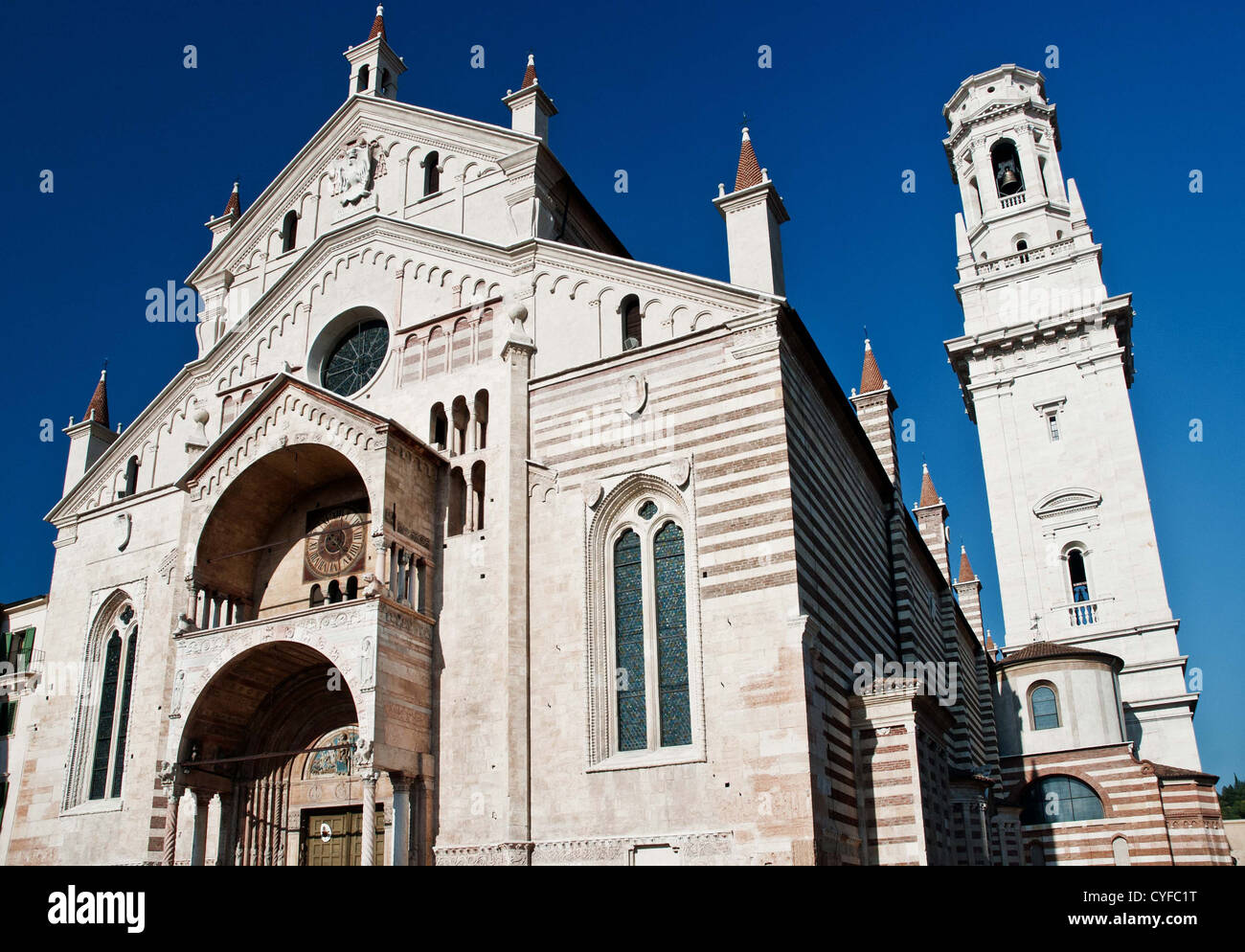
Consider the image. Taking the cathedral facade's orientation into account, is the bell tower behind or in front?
behind

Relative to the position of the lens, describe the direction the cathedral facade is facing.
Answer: facing the viewer and to the left of the viewer
